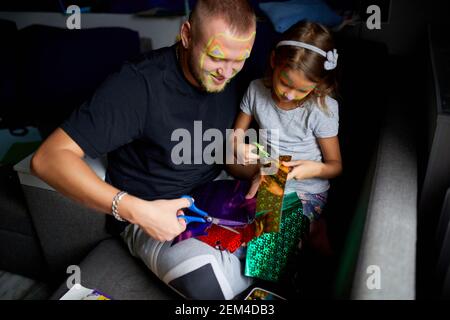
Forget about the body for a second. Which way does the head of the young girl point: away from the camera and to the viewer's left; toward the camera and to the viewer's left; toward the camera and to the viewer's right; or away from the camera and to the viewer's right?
toward the camera and to the viewer's left

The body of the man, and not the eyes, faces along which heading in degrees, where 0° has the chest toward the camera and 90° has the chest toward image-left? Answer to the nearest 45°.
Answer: approximately 315°
